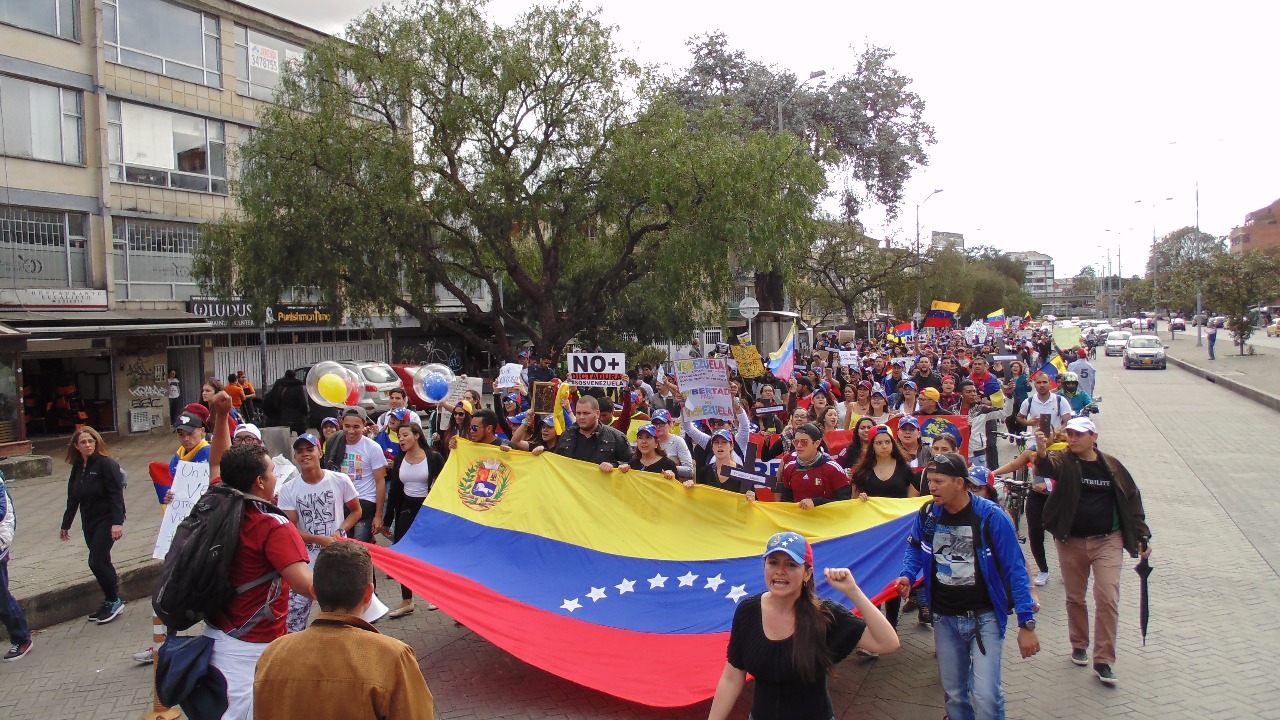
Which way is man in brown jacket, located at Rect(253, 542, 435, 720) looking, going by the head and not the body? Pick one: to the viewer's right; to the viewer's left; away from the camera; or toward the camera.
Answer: away from the camera

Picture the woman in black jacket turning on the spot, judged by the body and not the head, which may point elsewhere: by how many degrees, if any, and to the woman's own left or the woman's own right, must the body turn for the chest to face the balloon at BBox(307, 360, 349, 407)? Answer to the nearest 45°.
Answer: approximately 180°

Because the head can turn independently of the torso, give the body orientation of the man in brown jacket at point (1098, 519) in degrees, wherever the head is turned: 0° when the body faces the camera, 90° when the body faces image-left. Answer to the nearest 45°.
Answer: approximately 0°

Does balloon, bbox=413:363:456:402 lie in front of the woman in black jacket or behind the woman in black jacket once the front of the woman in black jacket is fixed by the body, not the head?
behind

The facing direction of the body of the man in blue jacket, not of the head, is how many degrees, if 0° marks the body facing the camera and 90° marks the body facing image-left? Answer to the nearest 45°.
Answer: approximately 45°

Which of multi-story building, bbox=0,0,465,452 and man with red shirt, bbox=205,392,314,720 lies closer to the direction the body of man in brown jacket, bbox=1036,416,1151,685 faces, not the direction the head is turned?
the man with red shirt

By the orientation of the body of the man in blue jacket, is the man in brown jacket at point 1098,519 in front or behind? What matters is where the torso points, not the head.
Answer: behind

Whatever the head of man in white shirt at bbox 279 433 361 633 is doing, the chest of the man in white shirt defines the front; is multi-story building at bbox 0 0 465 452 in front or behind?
behind

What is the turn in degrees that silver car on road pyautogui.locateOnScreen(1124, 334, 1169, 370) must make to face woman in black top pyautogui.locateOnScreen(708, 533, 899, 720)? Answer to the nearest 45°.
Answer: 0° — it already faces them

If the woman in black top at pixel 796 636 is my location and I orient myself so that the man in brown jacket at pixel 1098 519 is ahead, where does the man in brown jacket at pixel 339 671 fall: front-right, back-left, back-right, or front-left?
back-left

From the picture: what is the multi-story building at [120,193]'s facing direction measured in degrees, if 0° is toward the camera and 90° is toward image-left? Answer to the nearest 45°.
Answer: approximately 315°

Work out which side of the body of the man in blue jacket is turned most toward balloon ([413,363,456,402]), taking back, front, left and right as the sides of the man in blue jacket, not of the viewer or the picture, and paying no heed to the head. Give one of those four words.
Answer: right
